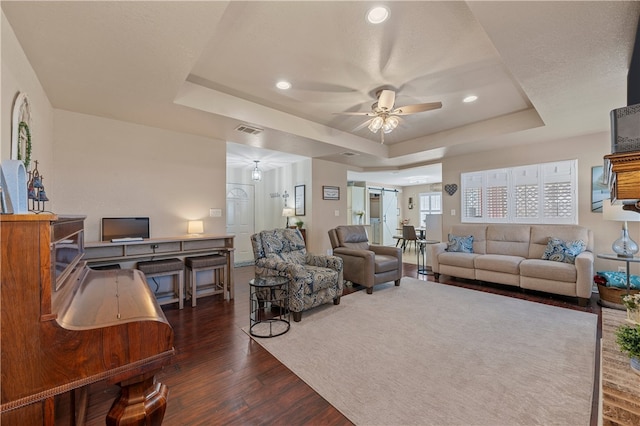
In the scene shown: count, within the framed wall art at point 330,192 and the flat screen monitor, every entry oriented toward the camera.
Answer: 2

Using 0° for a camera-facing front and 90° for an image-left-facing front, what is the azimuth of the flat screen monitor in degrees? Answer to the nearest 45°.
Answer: approximately 0°

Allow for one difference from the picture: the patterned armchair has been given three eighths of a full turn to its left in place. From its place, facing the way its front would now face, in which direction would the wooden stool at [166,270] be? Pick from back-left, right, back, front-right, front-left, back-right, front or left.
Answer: left

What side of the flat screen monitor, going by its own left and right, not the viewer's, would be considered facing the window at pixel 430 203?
left

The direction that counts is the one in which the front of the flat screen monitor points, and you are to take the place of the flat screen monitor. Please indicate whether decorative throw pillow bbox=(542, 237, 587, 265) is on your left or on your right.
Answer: on your left

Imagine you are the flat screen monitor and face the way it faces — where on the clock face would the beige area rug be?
The beige area rug is roughly at 11 o'clock from the flat screen monitor.

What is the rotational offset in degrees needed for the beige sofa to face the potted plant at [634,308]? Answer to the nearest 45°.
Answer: approximately 45° to its left

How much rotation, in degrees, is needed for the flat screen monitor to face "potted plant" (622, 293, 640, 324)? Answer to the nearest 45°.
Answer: approximately 45° to its left

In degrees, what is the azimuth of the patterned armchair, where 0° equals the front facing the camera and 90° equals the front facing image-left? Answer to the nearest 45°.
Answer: approximately 315°
